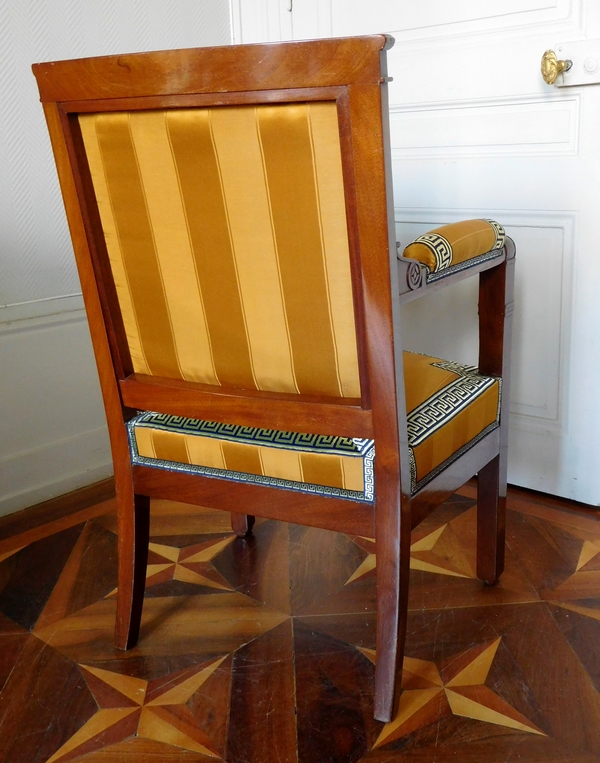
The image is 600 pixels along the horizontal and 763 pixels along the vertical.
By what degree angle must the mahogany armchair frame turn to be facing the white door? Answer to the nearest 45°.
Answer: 0° — it already faces it

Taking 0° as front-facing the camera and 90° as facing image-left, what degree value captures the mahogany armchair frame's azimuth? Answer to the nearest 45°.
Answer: approximately 225°

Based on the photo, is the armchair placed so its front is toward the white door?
yes
